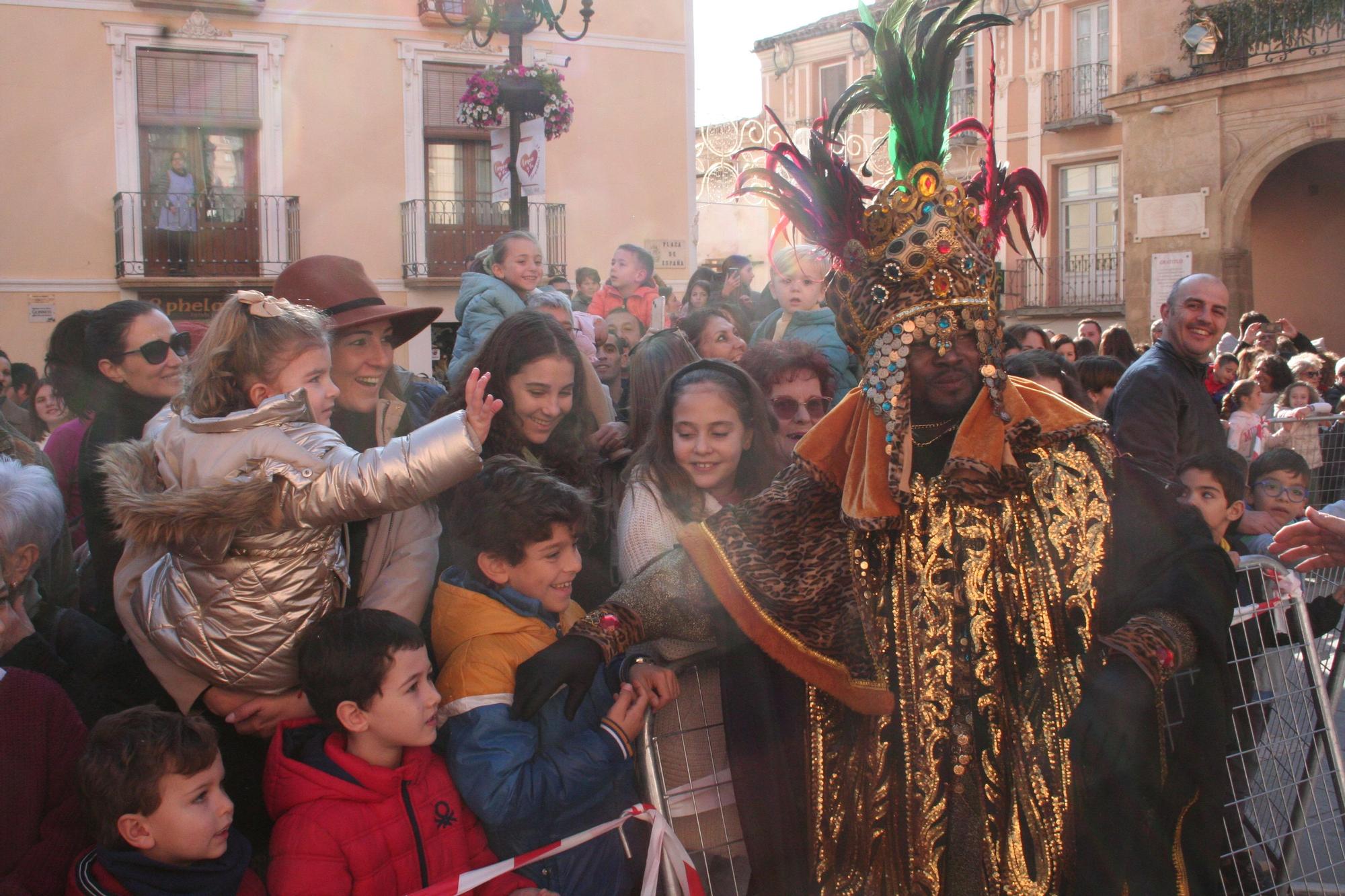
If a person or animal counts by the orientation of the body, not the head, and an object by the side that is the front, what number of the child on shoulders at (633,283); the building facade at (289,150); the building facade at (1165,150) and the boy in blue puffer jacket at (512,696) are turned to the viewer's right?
1

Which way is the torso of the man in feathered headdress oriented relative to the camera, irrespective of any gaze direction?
toward the camera

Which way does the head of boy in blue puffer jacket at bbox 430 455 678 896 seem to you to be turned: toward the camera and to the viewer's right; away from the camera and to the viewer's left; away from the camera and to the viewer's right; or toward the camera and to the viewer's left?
toward the camera and to the viewer's right

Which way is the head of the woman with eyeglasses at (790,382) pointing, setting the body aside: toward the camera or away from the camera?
toward the camera

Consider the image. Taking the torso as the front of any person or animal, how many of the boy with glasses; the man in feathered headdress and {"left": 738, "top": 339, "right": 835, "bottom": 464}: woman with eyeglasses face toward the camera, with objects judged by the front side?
3

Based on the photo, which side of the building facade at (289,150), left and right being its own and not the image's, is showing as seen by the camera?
front

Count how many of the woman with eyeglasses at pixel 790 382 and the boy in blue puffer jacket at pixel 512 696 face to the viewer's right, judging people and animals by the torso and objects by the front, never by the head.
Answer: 1

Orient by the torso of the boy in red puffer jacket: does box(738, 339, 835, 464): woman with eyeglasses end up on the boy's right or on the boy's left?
on the boy's left

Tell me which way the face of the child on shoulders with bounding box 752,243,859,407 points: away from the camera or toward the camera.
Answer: toward the camera

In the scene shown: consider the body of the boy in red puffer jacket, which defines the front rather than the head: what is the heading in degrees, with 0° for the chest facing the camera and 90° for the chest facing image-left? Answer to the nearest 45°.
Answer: approximately 315°

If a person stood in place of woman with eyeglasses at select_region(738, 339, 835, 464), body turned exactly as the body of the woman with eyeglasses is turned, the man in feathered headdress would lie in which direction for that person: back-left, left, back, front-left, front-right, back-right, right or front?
front
